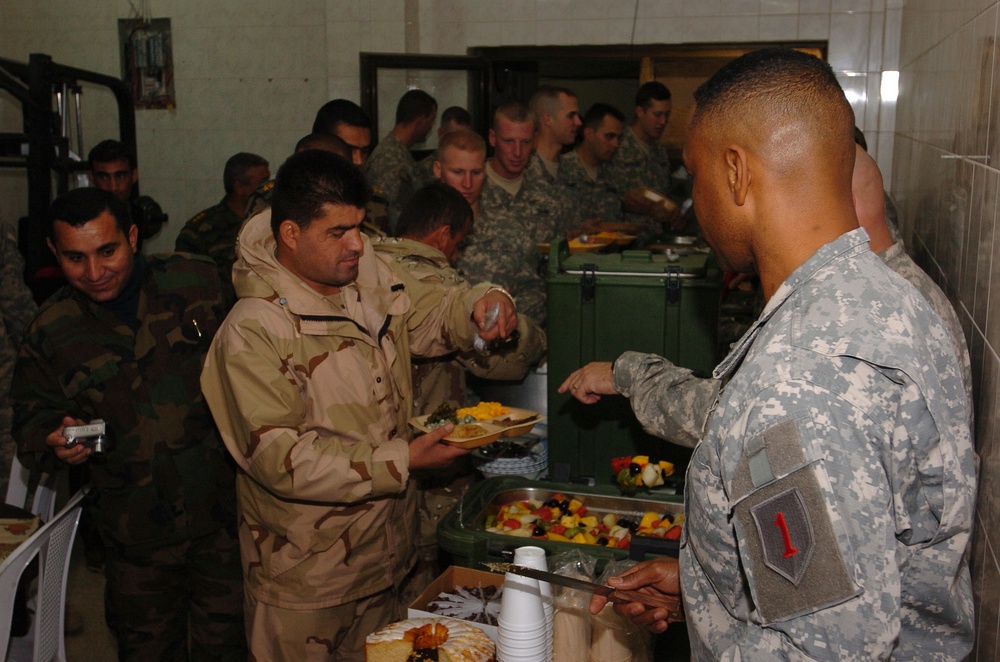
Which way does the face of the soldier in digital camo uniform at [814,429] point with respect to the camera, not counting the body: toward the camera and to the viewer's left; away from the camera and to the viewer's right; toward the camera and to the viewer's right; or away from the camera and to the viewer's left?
away from the camera and to the viewer's left

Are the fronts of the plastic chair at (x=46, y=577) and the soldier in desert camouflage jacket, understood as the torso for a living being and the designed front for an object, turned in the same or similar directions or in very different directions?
very different directions

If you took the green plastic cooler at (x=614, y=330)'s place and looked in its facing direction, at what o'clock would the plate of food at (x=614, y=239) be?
The plate of food is roughly at 6 o'clock from the green plastic cooler.

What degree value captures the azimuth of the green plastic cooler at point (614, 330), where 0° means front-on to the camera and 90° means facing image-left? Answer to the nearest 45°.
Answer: approximately 0°

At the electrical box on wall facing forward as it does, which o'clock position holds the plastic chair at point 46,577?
The plastic chair is roughly at 12 o'clock from the electrical box on wall.
